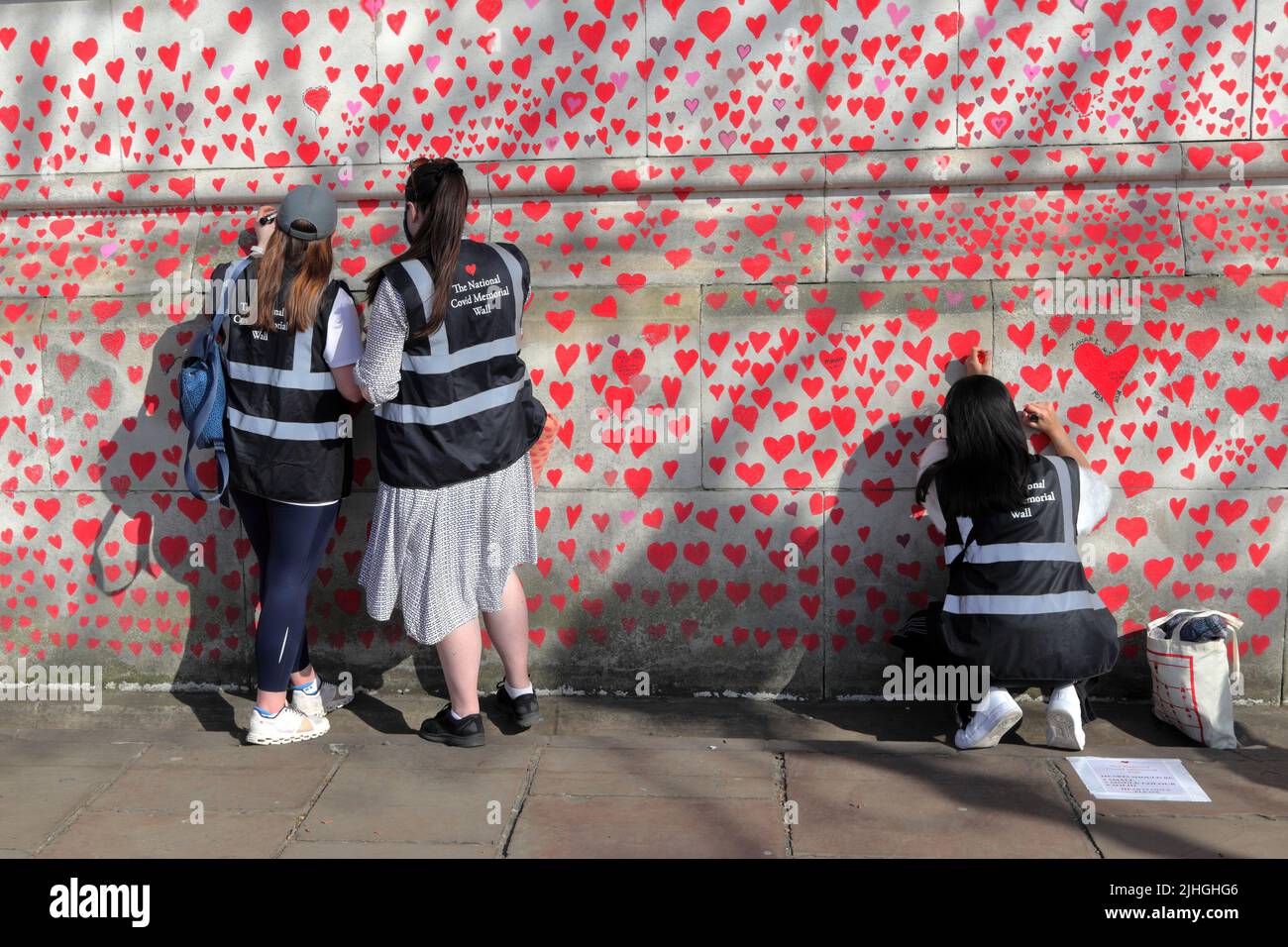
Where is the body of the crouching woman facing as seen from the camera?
away from the camera

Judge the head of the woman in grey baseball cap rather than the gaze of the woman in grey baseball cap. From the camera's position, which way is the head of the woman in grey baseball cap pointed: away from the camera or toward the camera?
away from the camera

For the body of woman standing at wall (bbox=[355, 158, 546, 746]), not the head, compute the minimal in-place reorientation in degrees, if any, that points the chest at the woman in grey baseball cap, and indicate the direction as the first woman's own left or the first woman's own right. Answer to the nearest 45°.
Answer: approximately 45° to the first woman's own left

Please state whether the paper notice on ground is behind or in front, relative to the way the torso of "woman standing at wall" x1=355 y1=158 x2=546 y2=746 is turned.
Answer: behind

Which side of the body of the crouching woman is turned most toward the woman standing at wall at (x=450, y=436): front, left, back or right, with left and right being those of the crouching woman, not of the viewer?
left

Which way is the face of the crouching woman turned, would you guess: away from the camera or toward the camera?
away from the camera

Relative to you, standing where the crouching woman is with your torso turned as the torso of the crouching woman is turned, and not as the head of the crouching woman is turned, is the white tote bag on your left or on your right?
on your right

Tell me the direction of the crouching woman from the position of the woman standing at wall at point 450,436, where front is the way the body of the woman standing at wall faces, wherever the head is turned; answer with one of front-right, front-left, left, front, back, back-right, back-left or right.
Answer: back-right

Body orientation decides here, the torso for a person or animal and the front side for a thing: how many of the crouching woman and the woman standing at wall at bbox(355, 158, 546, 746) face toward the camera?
0

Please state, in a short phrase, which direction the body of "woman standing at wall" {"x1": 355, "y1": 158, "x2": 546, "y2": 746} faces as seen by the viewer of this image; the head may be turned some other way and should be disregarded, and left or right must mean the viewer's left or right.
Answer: facing away from the viewer and to the left of the viewer
